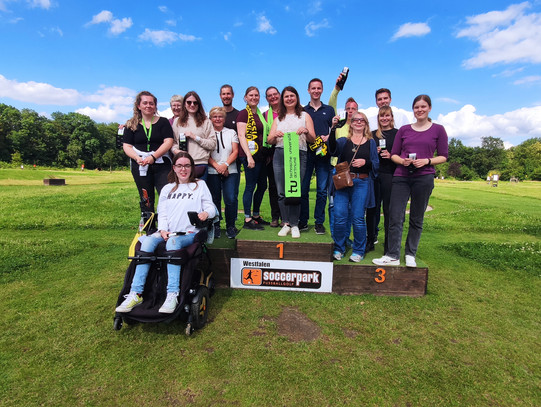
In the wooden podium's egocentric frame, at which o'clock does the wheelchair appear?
The wheelchair is roughly at 2 o'clock from the wooden podium.

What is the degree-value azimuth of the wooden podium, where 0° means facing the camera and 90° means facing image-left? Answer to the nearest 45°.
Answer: approximately 0°

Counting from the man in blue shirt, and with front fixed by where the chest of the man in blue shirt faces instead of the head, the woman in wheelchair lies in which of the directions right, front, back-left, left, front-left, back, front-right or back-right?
front-right

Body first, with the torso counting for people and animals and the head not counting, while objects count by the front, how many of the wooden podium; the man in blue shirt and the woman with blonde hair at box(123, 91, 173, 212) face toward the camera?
3

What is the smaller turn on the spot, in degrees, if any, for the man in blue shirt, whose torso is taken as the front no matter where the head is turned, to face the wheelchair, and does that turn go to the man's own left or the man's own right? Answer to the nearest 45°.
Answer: approximately 45° to the man's own right

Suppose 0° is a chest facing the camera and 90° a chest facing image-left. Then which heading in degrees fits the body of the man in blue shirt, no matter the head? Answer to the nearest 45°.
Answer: approximately 0°

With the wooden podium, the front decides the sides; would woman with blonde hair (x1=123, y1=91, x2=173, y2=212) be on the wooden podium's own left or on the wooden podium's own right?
on the wooden podium's own right

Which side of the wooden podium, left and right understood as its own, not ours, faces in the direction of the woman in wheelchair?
right

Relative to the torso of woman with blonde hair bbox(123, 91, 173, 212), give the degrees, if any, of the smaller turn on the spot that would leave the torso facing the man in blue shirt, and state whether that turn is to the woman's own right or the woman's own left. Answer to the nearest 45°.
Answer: approximately 90° to the woman's own left
